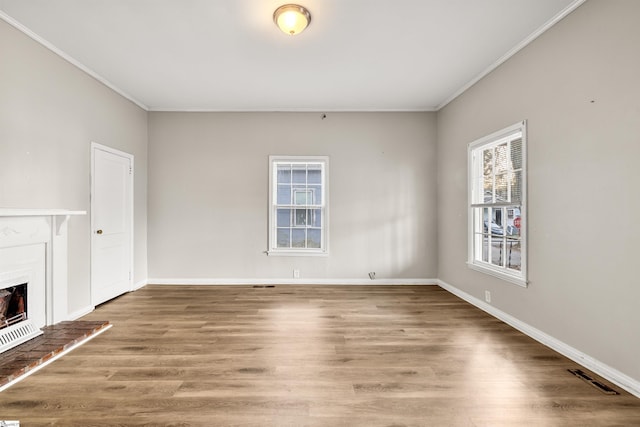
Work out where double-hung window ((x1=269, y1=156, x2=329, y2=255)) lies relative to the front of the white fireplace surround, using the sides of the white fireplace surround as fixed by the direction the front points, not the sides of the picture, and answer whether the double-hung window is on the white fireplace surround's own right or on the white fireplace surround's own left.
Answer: on the white fireplace surround's own left

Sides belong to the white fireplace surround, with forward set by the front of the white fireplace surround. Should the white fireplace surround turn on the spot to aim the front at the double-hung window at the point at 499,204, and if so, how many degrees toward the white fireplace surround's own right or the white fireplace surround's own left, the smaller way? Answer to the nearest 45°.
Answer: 0° — it already faces it

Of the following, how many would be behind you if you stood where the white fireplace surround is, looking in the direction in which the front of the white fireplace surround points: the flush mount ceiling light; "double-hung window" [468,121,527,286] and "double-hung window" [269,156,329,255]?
0

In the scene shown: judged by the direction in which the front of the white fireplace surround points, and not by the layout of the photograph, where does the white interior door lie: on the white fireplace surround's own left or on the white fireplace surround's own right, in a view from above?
on the white fireplace surround's own left

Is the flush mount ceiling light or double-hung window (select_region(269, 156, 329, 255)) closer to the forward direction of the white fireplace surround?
the flush mount ceiling light

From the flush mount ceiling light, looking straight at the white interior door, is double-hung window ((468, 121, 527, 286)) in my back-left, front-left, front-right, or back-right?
back-right

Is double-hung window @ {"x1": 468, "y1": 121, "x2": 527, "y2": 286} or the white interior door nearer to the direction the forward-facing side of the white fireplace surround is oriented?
the double-hung window

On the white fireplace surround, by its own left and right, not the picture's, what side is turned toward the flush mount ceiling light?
front

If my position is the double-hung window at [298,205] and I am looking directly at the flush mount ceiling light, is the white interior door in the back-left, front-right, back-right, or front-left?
front-right

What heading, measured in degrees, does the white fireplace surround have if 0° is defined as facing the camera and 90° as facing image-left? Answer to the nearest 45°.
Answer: approximately 315°

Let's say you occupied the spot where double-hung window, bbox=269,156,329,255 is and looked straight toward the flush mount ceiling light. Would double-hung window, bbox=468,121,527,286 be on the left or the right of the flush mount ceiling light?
left
